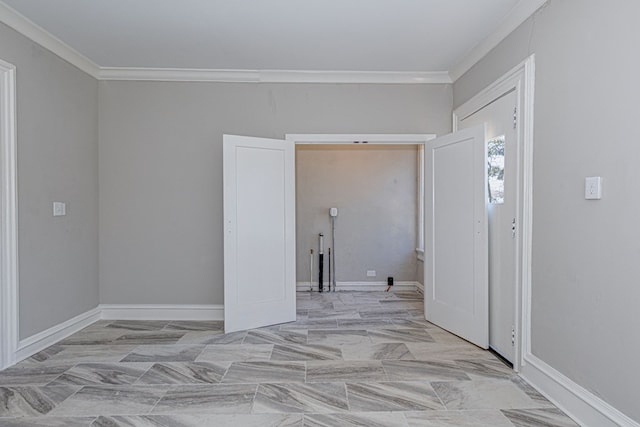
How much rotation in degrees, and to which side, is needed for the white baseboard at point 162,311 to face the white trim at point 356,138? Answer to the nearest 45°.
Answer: approximately 90° to its left

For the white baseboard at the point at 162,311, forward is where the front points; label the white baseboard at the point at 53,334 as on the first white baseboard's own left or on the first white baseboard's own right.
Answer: on the first white baseboard's own right

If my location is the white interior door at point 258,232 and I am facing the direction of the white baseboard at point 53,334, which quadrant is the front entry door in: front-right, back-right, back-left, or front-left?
back-left

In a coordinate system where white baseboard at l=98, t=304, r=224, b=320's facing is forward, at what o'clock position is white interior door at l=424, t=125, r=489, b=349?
The white interior door is roughly at 10 o'clock from the white baseboard.

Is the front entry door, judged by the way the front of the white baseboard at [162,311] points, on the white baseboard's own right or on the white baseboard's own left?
on the white baseboard's own left

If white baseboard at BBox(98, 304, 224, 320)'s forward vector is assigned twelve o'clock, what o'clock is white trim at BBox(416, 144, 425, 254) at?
The white trim is roughly at 9 o'clock from the white baseboard.

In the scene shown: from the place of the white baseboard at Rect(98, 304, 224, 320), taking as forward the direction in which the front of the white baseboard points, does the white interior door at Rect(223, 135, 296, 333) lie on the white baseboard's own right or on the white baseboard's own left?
on the white baseboard's own left

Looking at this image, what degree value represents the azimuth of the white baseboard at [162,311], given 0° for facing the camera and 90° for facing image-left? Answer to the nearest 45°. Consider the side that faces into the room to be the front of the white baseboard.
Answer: approximately 0°

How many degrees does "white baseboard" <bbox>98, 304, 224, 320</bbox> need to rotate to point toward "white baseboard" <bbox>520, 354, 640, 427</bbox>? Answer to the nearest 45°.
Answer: approximately 45° to its left
